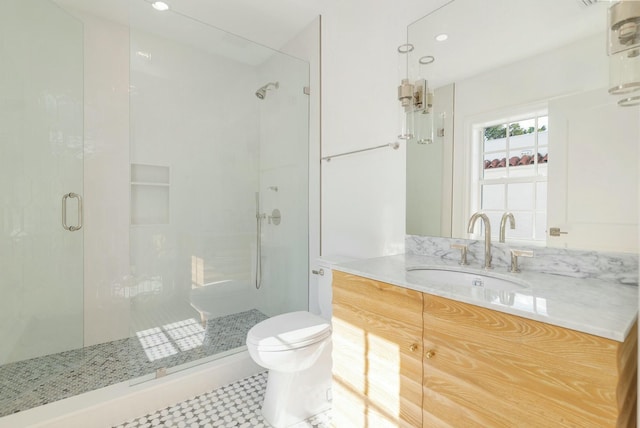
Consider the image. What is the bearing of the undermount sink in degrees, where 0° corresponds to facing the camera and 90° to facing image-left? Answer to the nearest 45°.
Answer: approximately 45°

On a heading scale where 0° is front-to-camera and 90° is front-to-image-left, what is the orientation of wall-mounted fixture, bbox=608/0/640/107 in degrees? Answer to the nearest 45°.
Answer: approximately 45°

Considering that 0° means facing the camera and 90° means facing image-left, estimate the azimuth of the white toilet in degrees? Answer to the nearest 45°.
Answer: approximately 45°

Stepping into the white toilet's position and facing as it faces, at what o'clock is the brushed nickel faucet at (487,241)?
The brushed nickel faucet is roughly at 8 o'clock from the white toilet.

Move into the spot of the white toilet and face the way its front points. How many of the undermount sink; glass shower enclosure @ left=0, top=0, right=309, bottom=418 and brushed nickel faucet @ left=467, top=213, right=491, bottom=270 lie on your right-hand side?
1

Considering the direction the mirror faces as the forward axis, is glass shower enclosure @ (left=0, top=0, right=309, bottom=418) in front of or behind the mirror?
in front

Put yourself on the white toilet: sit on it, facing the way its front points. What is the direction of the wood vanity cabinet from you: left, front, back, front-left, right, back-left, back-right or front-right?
left

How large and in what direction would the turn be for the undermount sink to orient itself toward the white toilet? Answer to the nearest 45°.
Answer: approximately 45° to its right

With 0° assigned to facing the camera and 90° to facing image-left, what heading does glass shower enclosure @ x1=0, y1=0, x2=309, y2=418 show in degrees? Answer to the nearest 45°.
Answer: approximately 315°
